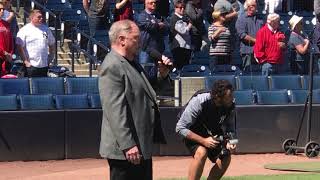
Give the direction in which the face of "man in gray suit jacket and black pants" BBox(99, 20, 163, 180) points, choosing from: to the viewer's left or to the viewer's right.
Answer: to the viewer's right

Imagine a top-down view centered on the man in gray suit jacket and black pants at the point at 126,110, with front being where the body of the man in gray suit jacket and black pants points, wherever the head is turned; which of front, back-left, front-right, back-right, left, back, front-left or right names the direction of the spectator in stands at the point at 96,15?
left

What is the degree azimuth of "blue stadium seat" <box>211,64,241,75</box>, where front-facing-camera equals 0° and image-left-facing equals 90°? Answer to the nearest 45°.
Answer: approximately 0°

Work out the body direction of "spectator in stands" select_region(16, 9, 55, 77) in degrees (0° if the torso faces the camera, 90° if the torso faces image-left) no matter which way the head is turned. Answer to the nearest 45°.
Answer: approximately 315°

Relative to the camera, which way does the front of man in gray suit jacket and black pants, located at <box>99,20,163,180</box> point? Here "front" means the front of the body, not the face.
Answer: to the viewer's right

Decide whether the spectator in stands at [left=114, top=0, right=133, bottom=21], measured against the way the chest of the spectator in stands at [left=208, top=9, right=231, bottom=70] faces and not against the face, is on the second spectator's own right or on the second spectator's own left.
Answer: on the second spectator's own right

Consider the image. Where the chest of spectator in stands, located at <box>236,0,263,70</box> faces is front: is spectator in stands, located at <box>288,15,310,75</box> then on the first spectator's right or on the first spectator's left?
on the first spectator's left

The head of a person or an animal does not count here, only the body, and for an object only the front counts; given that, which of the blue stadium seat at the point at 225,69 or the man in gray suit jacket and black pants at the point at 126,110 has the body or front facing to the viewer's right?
the man in gray suit jacket and black pants

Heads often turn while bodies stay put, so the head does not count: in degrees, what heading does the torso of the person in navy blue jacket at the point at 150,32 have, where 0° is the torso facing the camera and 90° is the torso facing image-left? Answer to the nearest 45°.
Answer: approximately 315°
